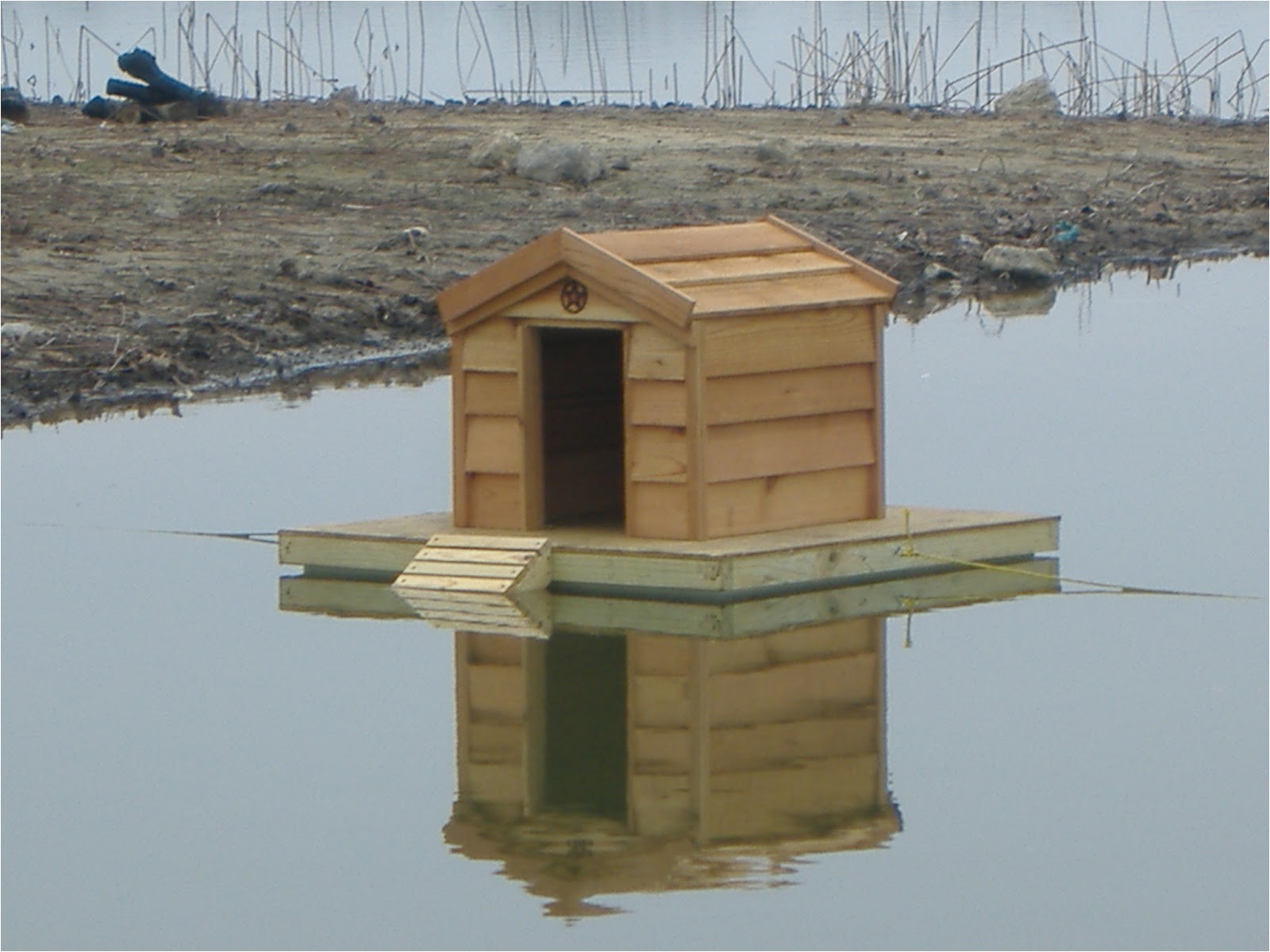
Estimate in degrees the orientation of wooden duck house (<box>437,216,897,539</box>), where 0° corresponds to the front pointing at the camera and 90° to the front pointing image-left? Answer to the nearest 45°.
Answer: approximately 45°

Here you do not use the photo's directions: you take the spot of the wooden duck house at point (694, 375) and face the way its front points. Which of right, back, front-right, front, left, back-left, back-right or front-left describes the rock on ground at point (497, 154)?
back-right

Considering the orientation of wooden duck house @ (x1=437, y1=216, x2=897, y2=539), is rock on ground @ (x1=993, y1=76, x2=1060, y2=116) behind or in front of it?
behind

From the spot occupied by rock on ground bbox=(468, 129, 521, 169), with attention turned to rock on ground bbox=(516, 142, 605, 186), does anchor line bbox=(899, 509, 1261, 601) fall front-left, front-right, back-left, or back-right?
front-right

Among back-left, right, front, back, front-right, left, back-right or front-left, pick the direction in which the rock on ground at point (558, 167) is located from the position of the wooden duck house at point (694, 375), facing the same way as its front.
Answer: back-right
